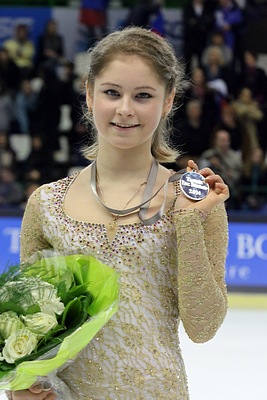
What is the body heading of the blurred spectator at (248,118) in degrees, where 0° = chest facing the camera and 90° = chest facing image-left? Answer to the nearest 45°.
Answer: approximately 0°

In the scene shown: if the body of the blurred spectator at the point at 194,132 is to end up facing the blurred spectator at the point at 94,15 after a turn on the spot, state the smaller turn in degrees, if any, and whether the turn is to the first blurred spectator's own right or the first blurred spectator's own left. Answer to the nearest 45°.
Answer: approximately 135° to the first blurred spectator's own right

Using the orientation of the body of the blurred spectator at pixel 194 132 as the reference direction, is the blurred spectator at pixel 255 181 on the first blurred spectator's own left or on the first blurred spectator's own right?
on the first blurred spectator's own left

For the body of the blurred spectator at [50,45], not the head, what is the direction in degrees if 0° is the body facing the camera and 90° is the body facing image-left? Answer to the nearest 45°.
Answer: approximately 0°

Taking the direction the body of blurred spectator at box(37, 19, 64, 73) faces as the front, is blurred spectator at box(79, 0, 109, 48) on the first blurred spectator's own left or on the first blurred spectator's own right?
on the first blurred spectator's own left

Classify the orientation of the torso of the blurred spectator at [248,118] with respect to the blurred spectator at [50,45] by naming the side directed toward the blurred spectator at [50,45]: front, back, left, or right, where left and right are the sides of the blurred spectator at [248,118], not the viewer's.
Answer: right
